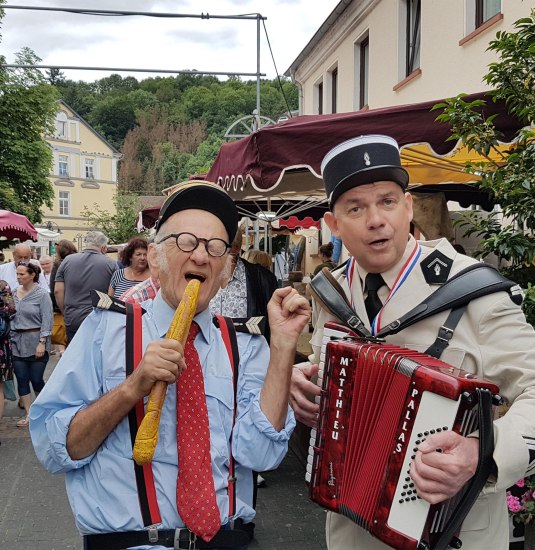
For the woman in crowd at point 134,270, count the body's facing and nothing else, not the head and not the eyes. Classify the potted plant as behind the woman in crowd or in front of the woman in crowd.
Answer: in front

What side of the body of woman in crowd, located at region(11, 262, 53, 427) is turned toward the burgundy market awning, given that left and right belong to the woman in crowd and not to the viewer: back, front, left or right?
left

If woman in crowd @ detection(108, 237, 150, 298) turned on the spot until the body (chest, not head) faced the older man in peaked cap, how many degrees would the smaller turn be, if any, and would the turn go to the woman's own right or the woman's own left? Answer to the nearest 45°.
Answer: approximately 45° to the woman's own right

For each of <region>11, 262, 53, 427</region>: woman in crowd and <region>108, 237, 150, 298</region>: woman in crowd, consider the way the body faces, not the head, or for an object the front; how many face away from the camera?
0

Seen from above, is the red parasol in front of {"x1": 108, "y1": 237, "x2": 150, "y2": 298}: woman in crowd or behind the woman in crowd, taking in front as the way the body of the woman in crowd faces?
behind

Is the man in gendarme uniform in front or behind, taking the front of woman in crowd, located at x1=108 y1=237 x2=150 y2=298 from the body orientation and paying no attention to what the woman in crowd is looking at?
in front

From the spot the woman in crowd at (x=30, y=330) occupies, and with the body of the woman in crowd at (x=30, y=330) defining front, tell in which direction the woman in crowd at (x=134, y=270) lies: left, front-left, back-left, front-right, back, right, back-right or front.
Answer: left

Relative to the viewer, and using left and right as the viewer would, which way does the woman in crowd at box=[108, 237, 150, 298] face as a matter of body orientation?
facing the viewer and to the right of the viewer

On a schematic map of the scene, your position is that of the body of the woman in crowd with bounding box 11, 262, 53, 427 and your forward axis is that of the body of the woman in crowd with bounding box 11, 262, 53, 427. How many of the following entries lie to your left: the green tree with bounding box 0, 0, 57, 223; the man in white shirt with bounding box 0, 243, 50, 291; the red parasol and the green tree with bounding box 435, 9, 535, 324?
1
